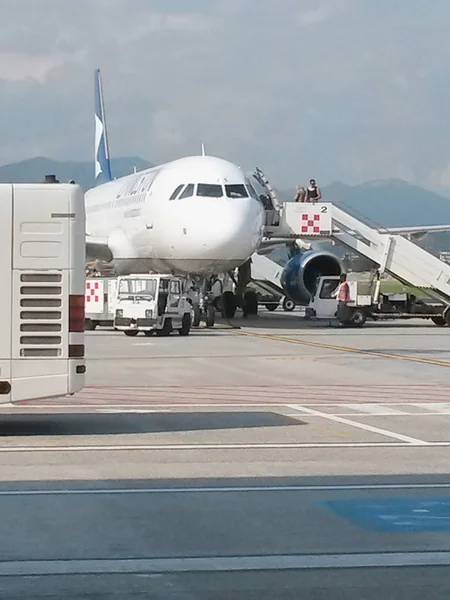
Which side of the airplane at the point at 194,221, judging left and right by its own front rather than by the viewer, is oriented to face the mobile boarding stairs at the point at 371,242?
left

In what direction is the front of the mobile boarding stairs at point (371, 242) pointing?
to the viewer's left

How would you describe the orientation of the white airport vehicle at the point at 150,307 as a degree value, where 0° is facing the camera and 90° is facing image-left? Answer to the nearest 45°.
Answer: approximately 45°

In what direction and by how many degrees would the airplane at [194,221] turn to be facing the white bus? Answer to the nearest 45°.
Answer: approximately 45° to its right

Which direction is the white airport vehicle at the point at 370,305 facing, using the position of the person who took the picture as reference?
facing to the left of the viewer

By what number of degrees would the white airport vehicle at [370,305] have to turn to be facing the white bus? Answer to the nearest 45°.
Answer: approximately 90° to its left

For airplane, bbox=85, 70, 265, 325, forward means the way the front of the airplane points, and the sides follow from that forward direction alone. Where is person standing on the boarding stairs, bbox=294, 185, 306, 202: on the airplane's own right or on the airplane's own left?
on the airplane's own left

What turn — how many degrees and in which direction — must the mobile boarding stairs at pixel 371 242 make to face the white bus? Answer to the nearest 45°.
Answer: approximately 90° to its left
